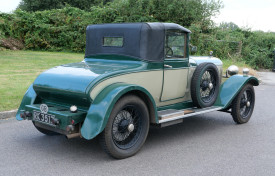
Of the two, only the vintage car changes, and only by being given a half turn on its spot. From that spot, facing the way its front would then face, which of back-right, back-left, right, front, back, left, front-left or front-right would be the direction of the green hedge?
back-right

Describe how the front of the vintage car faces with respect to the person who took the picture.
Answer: facing away from the viewer and to the right of the viewer

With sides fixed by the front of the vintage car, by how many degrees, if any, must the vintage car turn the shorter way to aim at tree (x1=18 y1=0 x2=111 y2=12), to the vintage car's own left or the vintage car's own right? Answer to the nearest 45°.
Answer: approximately 45° to the vintage car's own left
